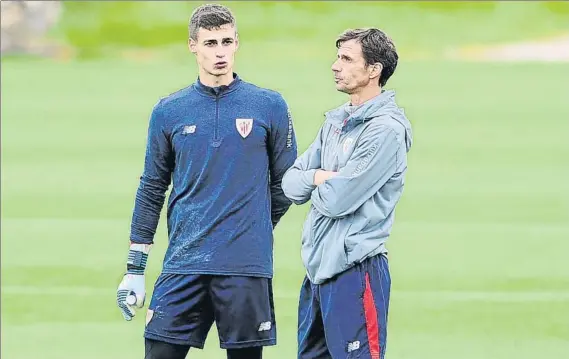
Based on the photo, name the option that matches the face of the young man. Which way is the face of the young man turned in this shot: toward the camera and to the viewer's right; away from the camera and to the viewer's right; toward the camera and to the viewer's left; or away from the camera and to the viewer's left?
toward the camera and to the viewer's right

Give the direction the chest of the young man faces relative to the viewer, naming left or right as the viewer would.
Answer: facing the viewer
